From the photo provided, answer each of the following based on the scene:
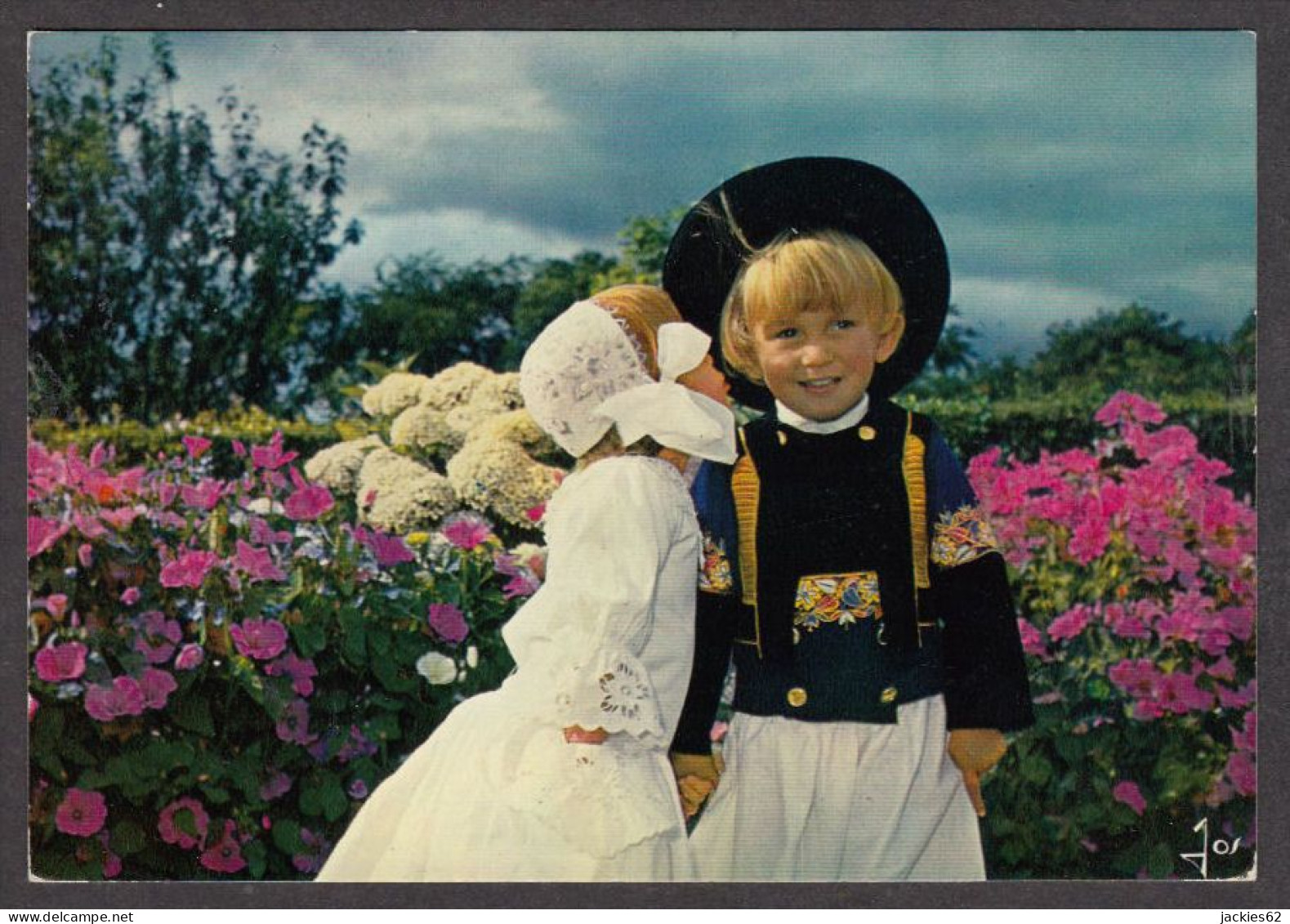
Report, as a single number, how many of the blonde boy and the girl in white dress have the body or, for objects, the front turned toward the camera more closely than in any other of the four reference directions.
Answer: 1

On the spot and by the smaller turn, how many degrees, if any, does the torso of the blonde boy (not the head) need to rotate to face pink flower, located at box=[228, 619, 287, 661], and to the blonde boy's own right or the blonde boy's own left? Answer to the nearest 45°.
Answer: approximately 90° to the blonde boy's own right

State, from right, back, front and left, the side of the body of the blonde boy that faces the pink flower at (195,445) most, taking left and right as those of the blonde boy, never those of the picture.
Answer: right

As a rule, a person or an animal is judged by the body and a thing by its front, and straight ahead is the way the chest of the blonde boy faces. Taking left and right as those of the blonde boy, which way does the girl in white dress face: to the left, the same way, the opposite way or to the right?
to the left

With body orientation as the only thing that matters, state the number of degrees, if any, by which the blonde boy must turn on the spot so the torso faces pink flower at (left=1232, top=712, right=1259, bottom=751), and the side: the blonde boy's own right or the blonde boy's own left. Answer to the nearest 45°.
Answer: approximately 135° to the blonde boy's own left

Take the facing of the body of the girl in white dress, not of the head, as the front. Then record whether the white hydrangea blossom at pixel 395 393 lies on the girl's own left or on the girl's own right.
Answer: on the girl's own left

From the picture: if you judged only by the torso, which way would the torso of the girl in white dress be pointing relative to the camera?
to the viewer's right

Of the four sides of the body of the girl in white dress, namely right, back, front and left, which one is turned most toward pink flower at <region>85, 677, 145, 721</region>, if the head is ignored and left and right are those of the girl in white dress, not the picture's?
back

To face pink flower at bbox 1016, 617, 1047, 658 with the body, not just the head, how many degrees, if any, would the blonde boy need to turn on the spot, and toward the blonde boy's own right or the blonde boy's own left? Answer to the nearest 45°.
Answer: approximately 135° to the blonde boy's own left
